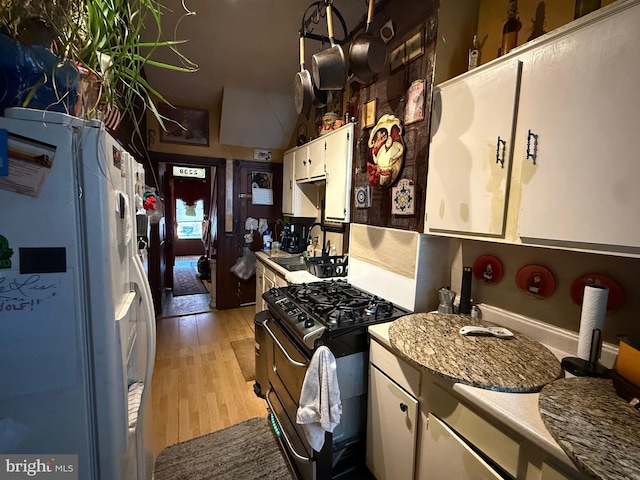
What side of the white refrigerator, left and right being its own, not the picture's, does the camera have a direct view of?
right

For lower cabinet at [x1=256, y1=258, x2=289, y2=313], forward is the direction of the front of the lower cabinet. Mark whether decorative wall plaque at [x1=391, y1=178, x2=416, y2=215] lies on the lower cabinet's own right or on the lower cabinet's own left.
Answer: on the lower cabinet's own left

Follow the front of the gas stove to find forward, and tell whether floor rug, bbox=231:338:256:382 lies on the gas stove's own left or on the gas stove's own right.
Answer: on the gas stove's own right

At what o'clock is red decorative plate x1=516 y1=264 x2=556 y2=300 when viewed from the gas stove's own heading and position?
The red decorative plate is roughly at 8 o'clock from the gas stove.

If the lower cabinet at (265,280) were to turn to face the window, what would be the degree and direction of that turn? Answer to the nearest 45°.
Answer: approximately 45° to its right

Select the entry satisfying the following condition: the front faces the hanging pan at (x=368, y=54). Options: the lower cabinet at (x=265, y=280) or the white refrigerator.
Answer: the white refrigerator

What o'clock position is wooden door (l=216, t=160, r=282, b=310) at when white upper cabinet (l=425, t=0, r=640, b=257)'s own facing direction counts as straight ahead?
The wooden door is roughly at 2 o'clock from the white upper cabinet.

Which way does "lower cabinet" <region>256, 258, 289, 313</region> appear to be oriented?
to the viewer's left

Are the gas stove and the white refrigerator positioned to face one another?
yes

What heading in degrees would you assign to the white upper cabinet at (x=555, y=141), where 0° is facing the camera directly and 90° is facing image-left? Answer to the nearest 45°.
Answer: approximately 45°

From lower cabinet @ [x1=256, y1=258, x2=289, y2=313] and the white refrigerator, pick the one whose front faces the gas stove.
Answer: the white refrigerator
